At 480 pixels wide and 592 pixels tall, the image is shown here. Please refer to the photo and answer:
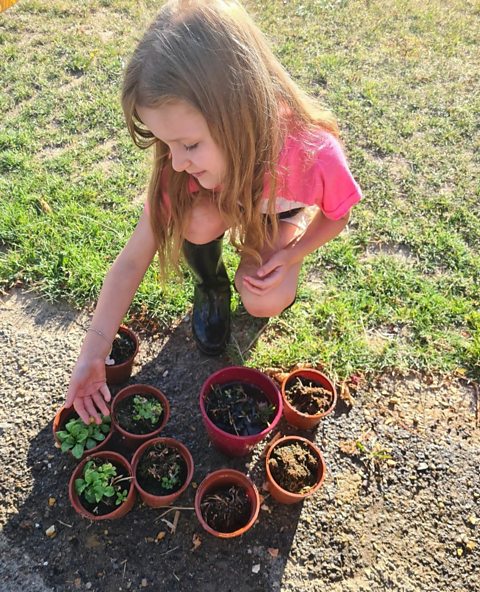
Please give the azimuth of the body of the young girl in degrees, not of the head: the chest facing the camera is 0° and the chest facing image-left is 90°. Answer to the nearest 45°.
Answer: approximately 0°

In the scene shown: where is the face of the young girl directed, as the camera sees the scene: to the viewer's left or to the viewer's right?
to the viewer's left
